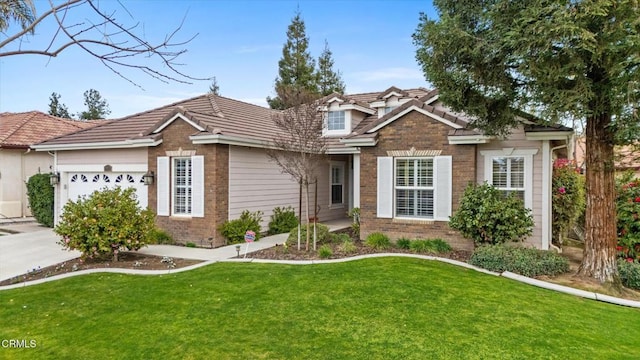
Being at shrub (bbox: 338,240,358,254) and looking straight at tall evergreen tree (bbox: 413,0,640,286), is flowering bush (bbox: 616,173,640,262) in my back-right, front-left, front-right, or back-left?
front-left

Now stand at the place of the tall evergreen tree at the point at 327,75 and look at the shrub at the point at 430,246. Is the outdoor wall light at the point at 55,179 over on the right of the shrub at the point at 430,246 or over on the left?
right

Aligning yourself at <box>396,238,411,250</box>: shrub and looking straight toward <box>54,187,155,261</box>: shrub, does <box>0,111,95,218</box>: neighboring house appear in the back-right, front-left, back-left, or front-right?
front-right

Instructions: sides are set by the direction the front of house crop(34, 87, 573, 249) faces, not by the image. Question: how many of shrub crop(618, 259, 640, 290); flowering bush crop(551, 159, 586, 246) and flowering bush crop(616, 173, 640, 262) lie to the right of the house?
0

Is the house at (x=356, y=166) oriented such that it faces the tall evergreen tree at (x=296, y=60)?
no

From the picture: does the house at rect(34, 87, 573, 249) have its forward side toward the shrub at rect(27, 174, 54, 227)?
no

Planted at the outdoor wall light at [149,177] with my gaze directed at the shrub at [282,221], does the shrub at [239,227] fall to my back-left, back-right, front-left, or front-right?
front-right

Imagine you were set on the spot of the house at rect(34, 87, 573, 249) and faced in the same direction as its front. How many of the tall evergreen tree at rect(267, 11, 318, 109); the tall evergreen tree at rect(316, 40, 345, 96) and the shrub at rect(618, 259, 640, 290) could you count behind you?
2

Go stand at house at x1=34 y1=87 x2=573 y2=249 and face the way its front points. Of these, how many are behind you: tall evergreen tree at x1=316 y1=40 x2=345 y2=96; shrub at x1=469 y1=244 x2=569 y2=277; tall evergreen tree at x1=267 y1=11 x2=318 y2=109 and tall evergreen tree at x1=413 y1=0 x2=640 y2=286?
2

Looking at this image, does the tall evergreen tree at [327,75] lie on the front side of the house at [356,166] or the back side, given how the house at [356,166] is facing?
on the back side

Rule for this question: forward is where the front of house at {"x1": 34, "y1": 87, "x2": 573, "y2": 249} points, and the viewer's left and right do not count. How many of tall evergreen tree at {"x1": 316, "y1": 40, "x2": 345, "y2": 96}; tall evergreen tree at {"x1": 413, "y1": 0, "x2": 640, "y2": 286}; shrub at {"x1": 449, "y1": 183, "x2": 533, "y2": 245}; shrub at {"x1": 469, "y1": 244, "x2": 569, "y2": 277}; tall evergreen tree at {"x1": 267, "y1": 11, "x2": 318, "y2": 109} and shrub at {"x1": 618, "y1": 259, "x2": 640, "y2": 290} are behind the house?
2

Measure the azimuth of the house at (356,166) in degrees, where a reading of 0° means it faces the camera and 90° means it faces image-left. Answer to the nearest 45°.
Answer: approximately 0°

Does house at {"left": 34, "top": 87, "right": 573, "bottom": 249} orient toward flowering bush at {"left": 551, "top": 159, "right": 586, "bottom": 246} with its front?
no

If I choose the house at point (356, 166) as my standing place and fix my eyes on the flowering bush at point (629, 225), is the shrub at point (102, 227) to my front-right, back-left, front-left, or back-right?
back-right
